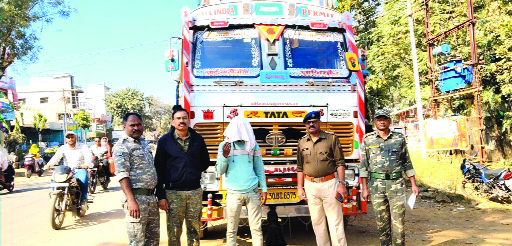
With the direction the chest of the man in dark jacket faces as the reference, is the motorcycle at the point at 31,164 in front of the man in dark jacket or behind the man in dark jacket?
behind

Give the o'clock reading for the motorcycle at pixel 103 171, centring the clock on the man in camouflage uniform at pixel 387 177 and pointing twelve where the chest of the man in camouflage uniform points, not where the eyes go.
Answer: The motorcycle is roughly at 4 o'clock from the man in camouflage uniform.

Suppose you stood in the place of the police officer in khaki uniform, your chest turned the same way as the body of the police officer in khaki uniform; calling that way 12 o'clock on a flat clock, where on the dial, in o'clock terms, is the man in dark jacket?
The man in dark jacket is roughly at 2 o'clock from the police officer in khaki uniform.

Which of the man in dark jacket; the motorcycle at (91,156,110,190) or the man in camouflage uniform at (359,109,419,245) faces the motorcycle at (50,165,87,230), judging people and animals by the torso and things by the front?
the motorcycle at (91,156,110,190)

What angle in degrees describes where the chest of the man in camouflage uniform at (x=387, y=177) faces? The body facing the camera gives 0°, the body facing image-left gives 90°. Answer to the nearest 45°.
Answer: approximately 0°

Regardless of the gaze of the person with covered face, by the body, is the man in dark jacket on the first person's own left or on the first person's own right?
on the first person's own right

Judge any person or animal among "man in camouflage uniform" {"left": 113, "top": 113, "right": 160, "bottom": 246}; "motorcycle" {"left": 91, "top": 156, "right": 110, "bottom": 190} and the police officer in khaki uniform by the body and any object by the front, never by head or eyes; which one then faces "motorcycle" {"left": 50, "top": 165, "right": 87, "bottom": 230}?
"motorcycle" {"left": 91, "top": 156, "right": 110, "bottom": 190}

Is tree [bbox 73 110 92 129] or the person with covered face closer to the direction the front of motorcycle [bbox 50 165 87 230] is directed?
the person with covered face

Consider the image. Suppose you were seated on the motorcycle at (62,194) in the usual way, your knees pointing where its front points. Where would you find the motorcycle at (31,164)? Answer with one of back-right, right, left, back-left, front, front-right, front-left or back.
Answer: back-right
